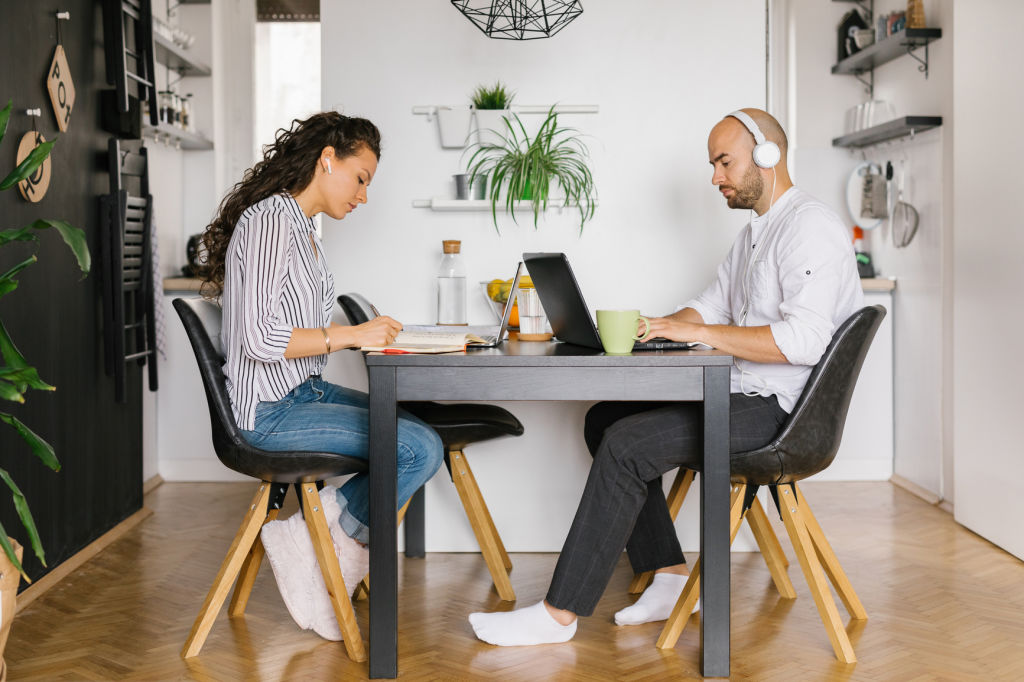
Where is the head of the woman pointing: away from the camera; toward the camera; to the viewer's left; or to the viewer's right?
to the viewer's right

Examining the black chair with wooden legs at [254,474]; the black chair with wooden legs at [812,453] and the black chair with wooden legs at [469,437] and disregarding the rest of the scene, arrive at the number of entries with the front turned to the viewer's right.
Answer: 2

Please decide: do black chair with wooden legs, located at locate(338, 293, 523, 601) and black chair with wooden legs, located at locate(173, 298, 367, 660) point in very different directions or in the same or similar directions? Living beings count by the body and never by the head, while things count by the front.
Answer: same or similar directions

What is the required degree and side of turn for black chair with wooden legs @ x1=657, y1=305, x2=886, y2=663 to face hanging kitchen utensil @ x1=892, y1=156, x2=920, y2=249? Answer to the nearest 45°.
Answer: approximately 90° to its right

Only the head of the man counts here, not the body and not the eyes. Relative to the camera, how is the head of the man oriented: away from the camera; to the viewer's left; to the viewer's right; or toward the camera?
to the viewer's left

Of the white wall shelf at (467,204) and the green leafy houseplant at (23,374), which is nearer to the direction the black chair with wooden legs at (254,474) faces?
the white wall shelf

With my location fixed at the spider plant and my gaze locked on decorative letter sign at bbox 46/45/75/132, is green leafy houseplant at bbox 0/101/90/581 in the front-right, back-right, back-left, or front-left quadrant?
front-left

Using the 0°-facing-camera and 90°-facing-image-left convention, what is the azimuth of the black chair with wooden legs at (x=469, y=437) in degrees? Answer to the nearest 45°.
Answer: approximately 270°

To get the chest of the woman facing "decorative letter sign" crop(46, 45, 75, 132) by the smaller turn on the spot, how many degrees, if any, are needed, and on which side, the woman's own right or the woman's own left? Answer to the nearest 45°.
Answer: approximately 135° to the woman's own left

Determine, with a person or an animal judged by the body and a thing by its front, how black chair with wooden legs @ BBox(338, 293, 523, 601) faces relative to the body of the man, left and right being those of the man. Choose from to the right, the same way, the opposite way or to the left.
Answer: the opposite way

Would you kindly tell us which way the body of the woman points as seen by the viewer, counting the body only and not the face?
to the viewer's right

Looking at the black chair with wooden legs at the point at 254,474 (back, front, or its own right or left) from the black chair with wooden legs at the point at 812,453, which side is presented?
front
